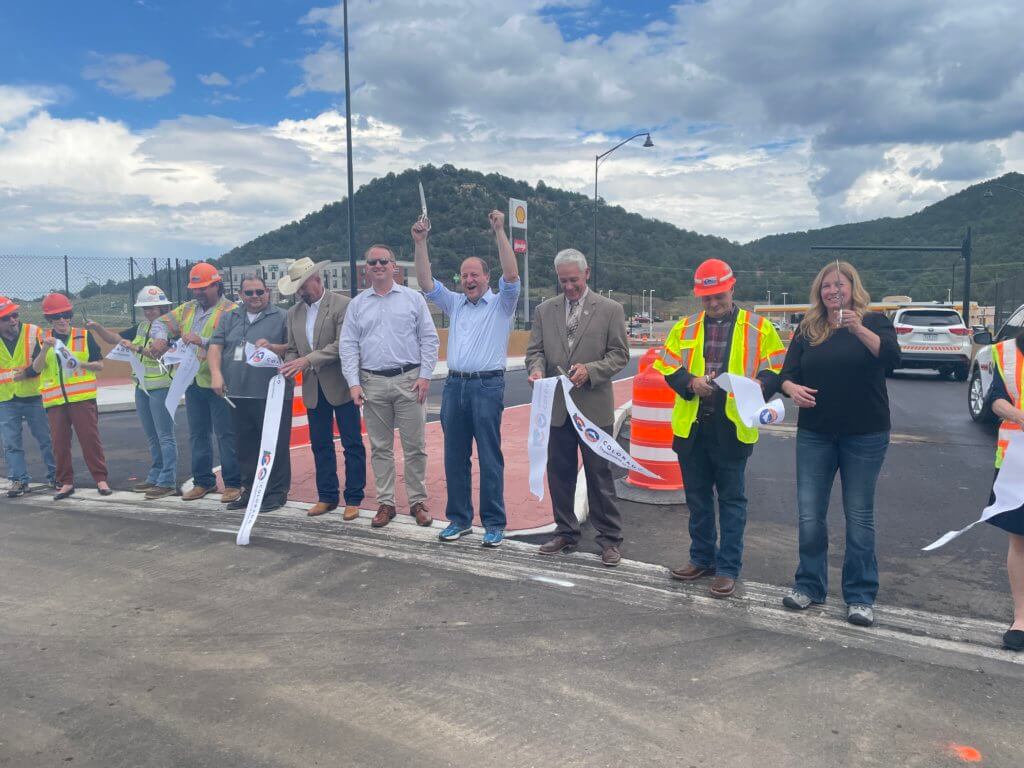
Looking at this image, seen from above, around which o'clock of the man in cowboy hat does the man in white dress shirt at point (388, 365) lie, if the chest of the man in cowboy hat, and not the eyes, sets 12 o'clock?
The man in white dress shirt is roughly at 9 o'clock from the man in cowboy hat.

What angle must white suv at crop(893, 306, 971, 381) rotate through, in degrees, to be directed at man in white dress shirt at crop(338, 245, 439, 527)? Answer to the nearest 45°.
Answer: approximately 180°

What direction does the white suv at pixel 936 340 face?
away from the camera

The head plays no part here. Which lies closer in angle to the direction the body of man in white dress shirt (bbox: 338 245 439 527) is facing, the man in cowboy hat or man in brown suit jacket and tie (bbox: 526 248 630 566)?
the man in brown suit jacket and tie

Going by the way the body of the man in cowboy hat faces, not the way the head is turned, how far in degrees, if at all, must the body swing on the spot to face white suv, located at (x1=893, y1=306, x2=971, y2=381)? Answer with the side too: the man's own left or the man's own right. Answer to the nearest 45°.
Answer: approximately 180°

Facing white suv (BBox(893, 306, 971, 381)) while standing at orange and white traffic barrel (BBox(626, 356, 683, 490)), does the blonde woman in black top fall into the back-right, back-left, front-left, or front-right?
back-right

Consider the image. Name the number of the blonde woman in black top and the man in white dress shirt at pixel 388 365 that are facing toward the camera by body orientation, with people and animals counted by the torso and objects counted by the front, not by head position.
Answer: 2

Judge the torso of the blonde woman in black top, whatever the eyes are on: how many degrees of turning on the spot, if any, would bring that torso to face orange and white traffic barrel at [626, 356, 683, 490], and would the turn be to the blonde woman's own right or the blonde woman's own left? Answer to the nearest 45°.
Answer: approximately 135° to the blonde woman's own right

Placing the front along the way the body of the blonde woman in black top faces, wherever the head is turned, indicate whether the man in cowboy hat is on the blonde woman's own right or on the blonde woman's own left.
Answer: on the blonde woman's own right

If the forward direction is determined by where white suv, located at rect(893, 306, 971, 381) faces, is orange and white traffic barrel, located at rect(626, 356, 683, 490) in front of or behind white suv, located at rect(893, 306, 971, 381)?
behind

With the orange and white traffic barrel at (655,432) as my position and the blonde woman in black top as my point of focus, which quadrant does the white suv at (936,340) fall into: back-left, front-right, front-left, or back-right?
back-left
